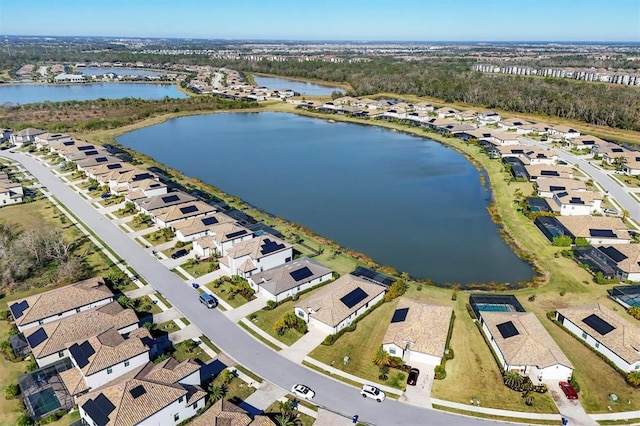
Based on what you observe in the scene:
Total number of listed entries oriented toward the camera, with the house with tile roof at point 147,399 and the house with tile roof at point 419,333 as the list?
1

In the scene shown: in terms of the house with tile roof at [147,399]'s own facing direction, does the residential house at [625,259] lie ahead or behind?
ahead

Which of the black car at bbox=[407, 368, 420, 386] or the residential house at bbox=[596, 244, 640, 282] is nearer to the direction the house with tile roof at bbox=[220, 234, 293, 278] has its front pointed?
the black car

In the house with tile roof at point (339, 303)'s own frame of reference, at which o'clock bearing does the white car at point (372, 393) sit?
The white car is roughly at 10 o'clock from the house with tile roof.

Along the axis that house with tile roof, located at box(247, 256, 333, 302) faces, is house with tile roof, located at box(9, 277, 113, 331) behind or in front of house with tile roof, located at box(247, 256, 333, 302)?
in front

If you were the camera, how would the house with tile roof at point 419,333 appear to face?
facing the viewer

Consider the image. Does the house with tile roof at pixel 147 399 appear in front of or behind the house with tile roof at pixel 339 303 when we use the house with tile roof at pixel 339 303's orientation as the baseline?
in front

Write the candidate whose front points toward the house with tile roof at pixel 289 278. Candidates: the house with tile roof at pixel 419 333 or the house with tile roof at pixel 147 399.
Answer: the house with tile roof at pixel 147 399

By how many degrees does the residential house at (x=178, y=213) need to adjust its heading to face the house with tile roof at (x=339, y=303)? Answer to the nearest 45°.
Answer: approximately 90° to its left

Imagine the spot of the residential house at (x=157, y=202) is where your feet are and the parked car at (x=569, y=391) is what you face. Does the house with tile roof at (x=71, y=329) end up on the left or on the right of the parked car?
right

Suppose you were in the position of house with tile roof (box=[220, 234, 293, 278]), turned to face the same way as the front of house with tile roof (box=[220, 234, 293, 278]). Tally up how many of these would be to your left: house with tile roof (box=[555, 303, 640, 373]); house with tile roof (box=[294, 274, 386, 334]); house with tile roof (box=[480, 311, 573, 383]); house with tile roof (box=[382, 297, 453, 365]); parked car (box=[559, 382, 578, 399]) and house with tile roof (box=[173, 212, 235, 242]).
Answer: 5

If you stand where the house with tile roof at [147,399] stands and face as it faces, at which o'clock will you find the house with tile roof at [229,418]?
the house with tile roof at [229,418] is roughly at 3 o'clock from the house with tile roof at [147,399].
